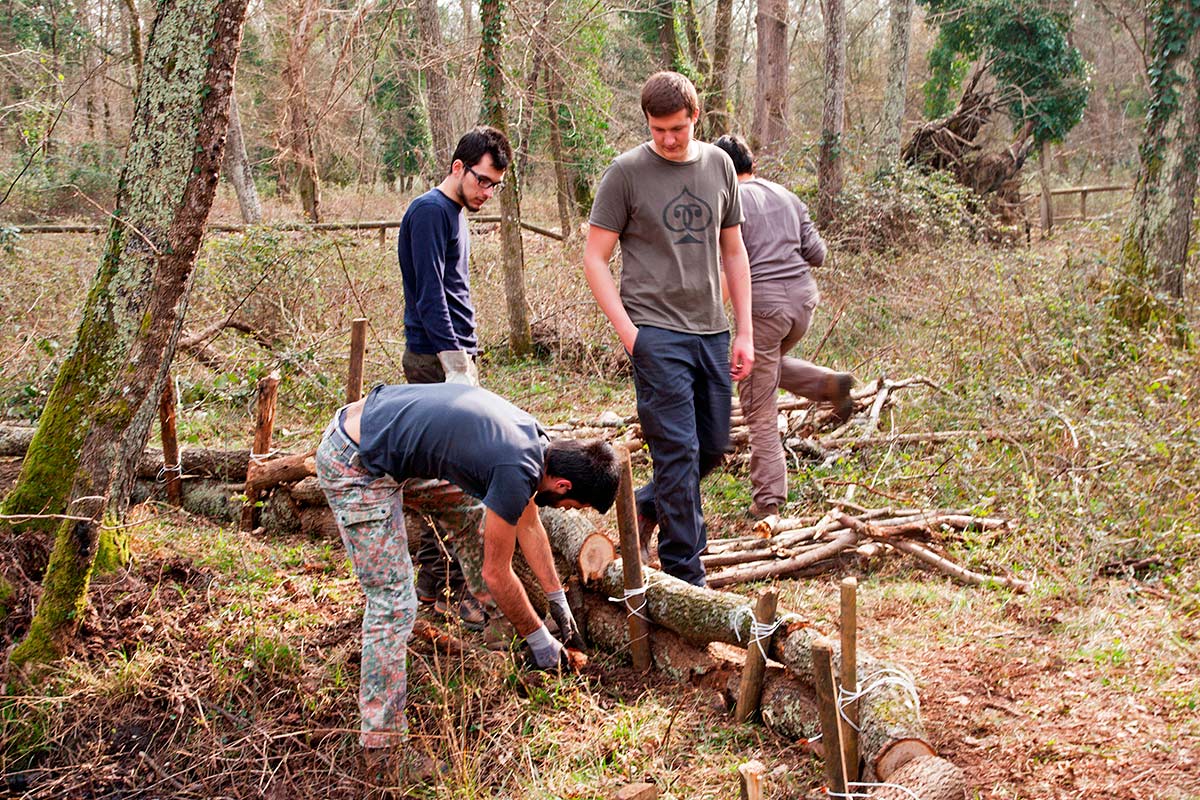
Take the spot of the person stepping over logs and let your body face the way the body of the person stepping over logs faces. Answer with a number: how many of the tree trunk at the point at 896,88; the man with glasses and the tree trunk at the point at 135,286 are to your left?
2

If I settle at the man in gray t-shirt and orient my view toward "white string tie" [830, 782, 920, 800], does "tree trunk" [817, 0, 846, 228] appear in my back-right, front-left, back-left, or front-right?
back-left
